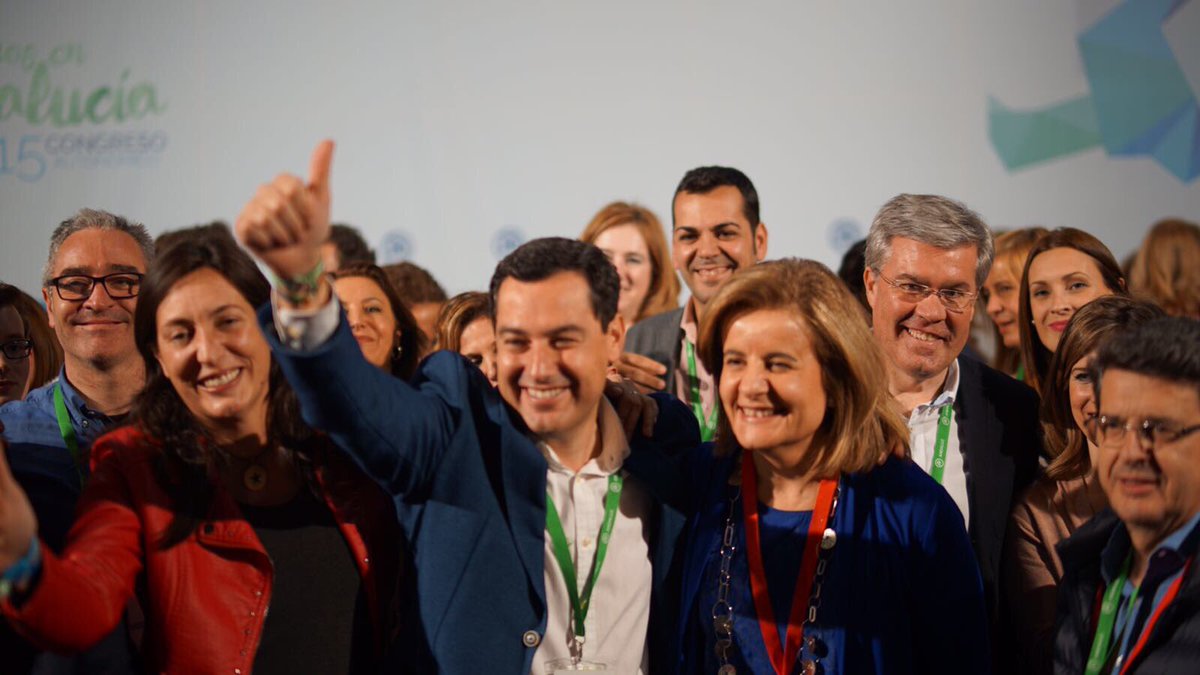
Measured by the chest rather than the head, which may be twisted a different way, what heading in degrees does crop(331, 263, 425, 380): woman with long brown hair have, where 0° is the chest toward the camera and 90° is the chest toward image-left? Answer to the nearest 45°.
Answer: approximately 45°

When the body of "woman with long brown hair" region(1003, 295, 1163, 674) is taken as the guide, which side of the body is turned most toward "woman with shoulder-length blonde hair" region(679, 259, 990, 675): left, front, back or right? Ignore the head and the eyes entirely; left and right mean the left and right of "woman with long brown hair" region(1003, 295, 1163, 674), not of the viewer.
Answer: right

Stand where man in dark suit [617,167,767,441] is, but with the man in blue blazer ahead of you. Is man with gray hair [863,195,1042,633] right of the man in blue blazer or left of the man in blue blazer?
left

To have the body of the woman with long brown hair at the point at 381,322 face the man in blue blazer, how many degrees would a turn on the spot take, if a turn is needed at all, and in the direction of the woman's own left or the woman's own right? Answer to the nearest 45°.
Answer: approximately 45° to the woman's own left

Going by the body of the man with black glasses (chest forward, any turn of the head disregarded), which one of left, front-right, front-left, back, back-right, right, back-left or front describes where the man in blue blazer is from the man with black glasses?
front-left

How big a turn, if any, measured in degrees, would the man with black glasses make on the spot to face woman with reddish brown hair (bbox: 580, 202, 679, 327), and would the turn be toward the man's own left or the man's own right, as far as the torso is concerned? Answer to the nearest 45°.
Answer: approximately 135° to the man's own left

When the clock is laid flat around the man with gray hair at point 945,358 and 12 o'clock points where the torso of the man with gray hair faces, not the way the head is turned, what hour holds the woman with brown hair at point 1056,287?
The woman with brown hair is roughly at 7 o'clock from the man with gray hair.
